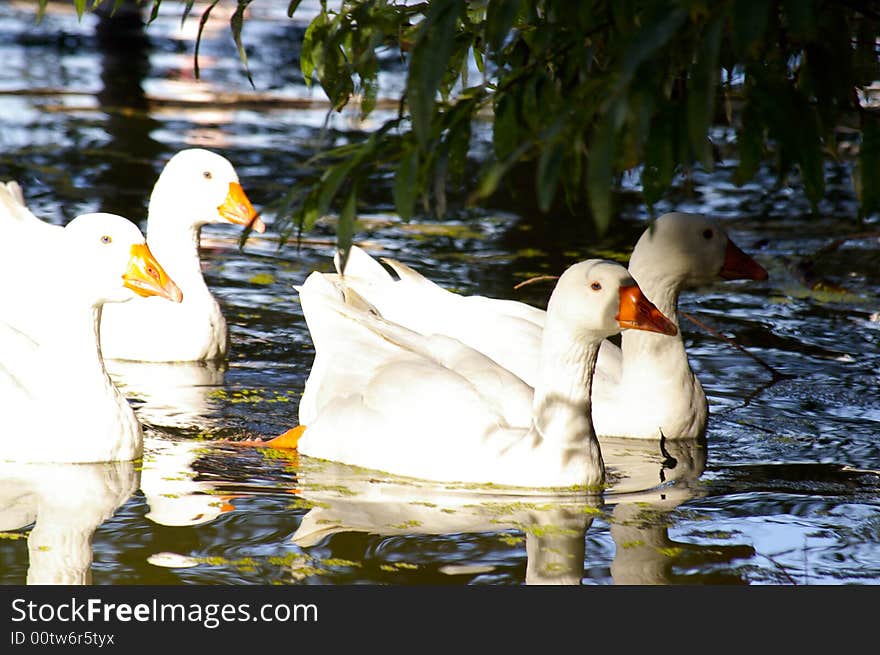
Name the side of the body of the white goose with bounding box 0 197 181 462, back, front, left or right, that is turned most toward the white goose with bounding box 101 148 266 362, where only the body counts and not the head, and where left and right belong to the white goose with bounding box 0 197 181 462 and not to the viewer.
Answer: left

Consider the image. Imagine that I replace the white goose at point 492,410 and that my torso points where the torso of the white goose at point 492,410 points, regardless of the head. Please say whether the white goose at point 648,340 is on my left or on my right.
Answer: on my left

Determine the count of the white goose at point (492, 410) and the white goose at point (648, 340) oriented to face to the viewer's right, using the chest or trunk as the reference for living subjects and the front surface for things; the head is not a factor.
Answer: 2

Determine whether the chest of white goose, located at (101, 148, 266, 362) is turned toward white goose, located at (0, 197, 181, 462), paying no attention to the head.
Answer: no

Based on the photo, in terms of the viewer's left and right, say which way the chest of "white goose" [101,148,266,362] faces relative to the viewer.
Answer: facing to the right of the viewer

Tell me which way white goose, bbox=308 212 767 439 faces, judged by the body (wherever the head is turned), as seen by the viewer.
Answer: to the viewer's right

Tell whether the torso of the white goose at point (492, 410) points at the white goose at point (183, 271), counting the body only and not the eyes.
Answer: no

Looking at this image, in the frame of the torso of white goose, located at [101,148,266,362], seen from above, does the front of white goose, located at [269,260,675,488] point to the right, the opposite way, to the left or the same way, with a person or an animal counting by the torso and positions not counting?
the same way

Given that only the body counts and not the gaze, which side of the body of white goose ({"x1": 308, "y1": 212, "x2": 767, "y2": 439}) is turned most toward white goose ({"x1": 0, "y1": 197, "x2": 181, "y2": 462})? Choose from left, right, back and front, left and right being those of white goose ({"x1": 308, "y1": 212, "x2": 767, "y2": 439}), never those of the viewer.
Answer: back

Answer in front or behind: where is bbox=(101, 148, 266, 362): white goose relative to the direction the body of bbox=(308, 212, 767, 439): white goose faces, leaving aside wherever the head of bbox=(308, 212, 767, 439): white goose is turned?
behind

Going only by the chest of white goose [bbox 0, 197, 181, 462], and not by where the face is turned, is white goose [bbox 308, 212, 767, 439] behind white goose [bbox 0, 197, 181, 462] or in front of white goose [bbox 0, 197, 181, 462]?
in front

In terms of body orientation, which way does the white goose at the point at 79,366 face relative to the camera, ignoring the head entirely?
to the viewer's right

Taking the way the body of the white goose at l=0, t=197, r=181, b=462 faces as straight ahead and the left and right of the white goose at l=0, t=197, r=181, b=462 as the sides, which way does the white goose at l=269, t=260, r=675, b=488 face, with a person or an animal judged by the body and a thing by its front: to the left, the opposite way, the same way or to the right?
the same way

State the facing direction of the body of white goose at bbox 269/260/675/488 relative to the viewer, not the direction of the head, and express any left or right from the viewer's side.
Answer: facing to the right of the viewer
